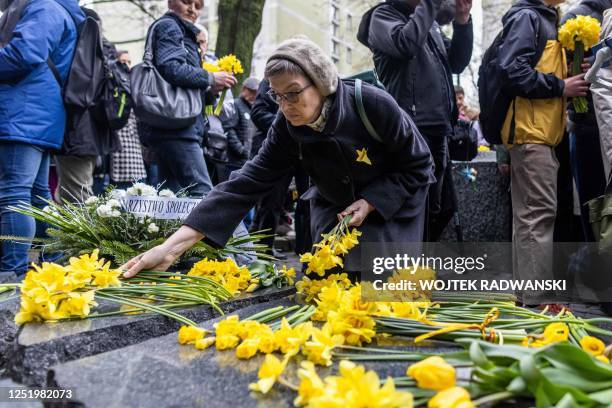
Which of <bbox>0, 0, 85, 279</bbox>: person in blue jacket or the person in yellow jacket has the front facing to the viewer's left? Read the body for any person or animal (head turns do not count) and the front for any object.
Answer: the person in blue jacket

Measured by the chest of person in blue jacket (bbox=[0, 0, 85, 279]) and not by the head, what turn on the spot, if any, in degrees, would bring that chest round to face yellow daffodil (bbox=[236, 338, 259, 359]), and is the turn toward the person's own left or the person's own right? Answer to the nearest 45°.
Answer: approximately 90° to the person's own left

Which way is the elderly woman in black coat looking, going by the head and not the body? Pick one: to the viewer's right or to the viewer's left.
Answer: to the viewer's left

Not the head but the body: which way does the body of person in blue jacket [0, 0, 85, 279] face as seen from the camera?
to the viewer's left

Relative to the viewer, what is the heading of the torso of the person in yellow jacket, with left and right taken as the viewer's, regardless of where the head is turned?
facing to the right of the viewer
